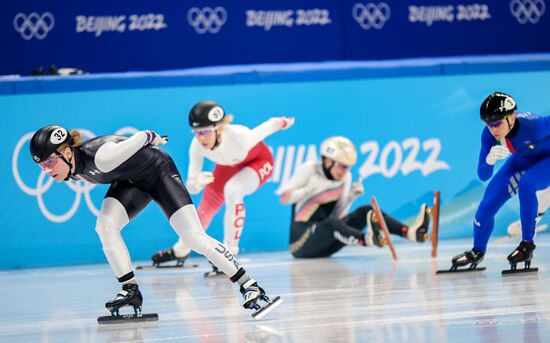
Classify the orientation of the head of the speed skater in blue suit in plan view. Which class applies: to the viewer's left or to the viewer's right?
to the viewer's left

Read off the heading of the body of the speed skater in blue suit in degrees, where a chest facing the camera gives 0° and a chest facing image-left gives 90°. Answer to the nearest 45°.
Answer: approximately 45°
